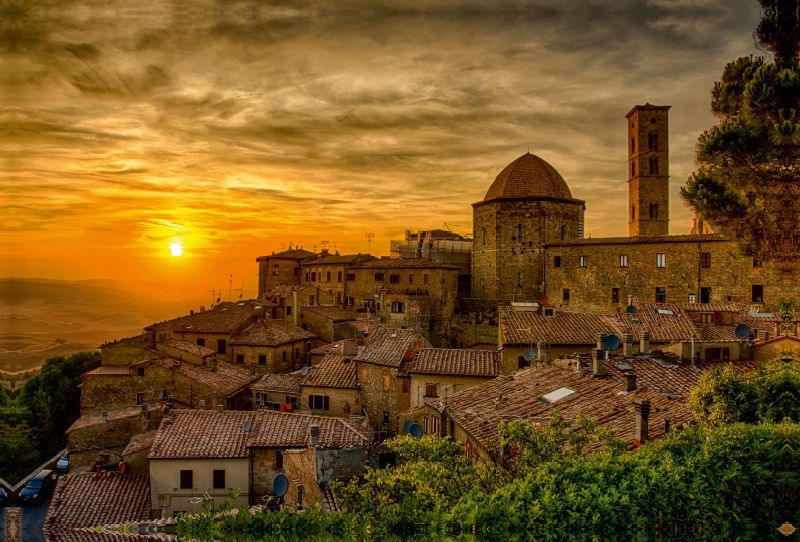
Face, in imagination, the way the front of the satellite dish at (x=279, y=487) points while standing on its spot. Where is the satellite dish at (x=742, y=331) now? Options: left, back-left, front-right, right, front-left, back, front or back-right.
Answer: back-left

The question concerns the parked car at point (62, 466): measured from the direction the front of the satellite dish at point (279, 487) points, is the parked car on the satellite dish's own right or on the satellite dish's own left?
on the satellite dish's own right

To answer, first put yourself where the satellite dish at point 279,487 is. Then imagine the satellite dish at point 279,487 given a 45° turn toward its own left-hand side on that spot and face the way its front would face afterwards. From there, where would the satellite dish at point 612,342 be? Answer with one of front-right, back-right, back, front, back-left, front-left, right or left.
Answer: left

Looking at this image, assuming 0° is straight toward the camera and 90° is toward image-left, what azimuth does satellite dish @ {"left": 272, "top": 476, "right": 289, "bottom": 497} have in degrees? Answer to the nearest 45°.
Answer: approximately 45°
